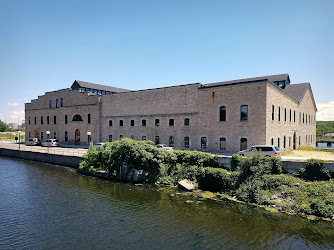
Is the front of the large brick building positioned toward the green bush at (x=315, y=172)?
no

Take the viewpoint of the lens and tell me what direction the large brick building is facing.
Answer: facing the viewer and to the left of the viewer

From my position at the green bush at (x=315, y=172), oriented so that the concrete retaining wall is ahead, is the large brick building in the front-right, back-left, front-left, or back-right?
front-right

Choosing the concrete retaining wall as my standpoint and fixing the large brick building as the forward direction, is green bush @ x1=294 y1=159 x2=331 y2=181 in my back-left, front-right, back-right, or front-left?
front-right

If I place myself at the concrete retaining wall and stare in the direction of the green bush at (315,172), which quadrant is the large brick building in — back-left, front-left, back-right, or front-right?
front-left

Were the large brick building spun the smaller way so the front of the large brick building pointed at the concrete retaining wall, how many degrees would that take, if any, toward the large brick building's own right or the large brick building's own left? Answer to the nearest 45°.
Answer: approximately 45° to the large brick building's own right
